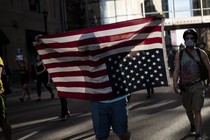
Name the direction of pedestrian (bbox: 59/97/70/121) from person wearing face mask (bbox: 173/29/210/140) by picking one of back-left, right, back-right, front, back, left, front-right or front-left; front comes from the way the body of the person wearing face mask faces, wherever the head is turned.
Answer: back-right

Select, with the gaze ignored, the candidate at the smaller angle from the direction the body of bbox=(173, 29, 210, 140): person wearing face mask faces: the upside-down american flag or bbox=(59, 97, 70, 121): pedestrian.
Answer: the upside-down american flag

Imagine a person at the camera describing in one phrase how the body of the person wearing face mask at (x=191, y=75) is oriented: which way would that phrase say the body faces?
toward the camera

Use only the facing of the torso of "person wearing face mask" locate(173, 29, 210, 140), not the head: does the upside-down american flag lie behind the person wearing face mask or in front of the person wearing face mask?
in front
